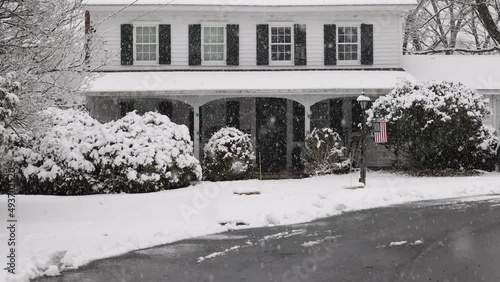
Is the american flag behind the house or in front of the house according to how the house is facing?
in front

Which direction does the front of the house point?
toward the camera

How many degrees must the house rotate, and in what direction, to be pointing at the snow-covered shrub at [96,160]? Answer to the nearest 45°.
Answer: approximately 45° to its right
